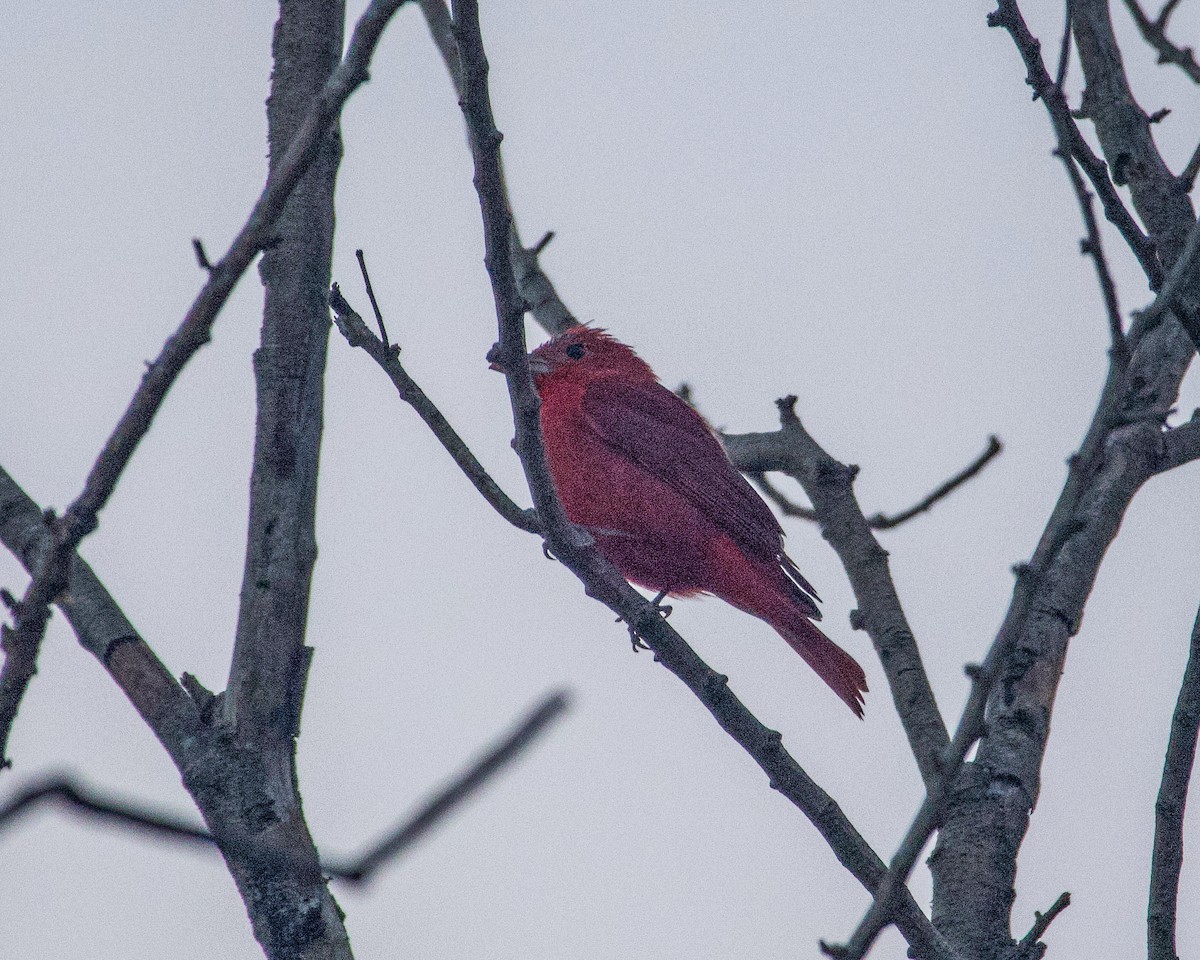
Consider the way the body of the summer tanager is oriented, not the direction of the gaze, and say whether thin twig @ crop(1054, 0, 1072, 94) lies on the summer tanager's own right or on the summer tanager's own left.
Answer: on the summer tanager's own left

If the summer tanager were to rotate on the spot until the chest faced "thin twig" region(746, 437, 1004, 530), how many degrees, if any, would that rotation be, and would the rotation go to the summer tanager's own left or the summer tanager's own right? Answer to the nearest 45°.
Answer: approximately 135° to the summer tanager's own left

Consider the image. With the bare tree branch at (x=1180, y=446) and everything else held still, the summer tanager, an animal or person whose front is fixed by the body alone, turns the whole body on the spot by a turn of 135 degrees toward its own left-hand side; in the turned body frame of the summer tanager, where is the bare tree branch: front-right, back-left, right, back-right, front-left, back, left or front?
front

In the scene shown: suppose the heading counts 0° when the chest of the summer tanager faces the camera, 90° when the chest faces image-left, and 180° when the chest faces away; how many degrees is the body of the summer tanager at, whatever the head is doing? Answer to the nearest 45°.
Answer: approximately 90°

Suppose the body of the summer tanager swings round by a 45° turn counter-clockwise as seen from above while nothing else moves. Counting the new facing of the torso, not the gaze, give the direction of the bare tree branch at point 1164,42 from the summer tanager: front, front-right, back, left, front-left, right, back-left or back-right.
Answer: left

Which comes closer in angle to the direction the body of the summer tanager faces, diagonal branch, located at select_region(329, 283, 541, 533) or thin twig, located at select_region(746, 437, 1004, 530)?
the diagonal branch

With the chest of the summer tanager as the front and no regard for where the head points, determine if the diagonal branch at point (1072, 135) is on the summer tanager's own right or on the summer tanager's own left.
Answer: on the summer tanager's own left
